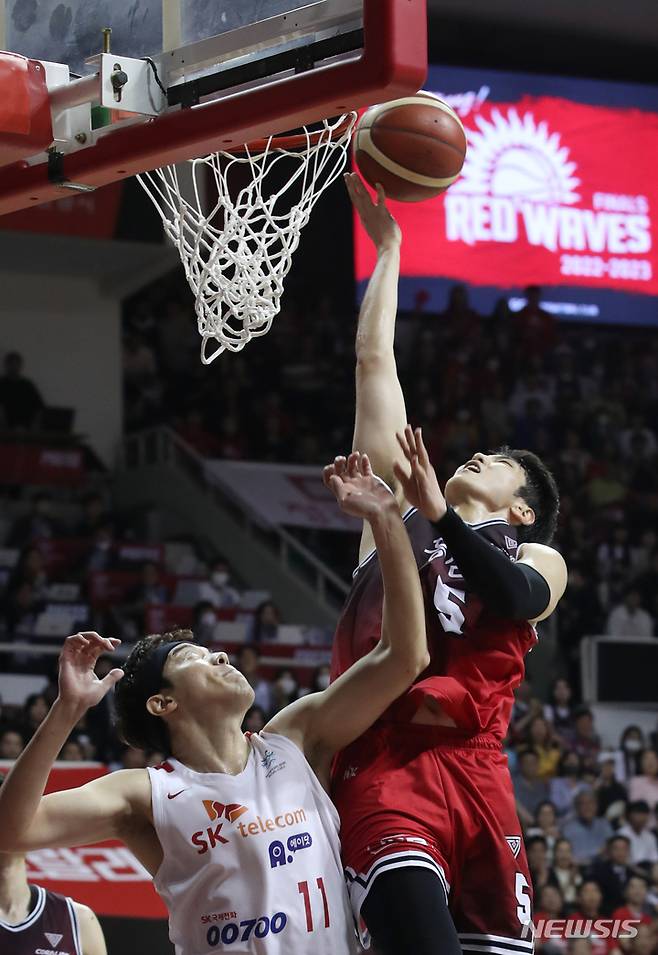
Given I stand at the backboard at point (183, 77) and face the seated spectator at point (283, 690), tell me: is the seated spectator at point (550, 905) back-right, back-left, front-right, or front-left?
front-right

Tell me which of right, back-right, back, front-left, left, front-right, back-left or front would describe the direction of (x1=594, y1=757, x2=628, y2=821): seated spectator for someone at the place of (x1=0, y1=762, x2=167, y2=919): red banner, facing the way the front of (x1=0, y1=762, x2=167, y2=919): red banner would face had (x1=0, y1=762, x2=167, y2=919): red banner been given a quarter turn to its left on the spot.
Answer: front-left

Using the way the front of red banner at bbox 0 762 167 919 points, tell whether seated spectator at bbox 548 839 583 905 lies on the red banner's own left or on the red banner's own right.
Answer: on the red banner's own left

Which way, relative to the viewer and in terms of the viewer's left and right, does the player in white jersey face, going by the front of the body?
facing the viewer

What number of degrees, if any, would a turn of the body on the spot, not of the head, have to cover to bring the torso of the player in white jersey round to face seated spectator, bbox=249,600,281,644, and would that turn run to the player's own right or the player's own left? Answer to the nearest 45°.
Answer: approximately 180°

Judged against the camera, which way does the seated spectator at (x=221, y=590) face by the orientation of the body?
toward the camera
